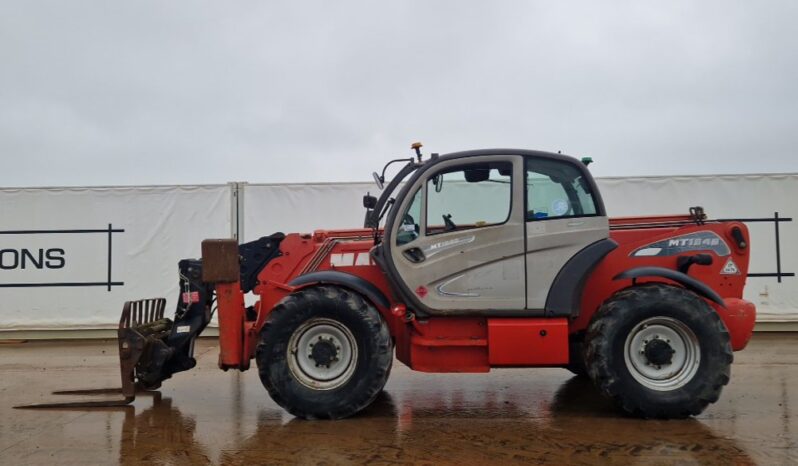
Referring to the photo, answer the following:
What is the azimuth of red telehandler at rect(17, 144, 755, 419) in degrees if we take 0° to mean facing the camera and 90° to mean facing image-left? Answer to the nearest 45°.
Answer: approximately 90°
